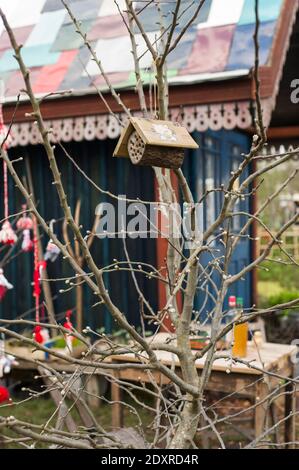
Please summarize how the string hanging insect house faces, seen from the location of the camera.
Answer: facing the viewer and to the left of the viewer

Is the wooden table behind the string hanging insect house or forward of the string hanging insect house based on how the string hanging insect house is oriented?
behind
